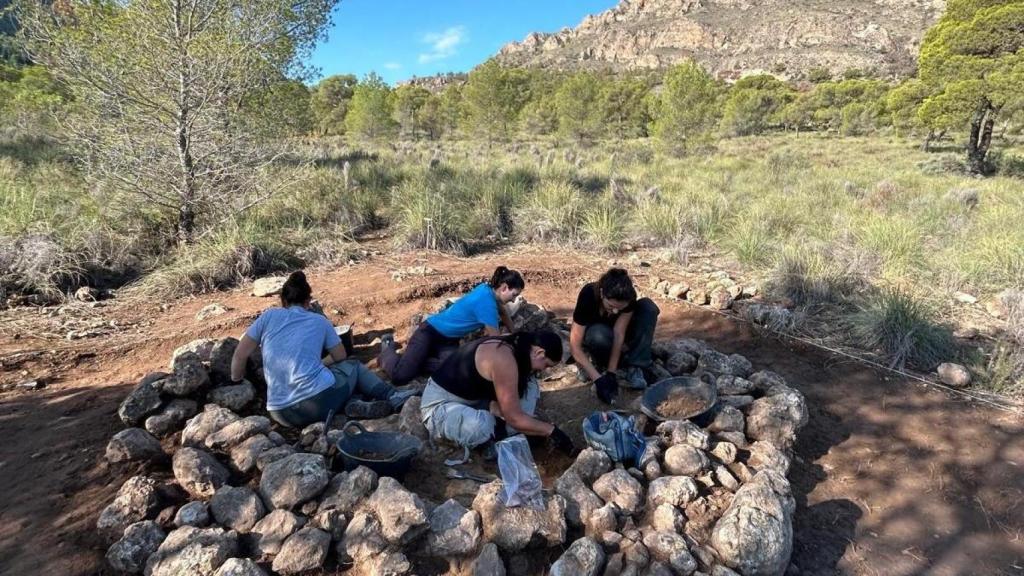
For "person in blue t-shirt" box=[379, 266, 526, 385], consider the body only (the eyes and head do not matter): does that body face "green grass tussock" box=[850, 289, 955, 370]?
yes

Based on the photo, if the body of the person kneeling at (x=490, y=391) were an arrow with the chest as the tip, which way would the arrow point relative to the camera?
to the viewer's right

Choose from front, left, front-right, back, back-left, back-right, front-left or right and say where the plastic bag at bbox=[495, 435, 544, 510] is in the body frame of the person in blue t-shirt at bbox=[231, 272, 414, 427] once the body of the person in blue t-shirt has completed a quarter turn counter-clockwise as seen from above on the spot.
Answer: back

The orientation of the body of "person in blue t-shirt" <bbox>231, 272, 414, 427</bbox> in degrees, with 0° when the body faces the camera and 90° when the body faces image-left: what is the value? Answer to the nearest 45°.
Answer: approximately 225°

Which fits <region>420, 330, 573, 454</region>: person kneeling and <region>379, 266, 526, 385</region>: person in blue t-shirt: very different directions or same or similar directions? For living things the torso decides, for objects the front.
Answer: same or similar directions

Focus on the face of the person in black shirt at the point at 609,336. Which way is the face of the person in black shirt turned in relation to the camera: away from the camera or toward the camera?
toward the camera

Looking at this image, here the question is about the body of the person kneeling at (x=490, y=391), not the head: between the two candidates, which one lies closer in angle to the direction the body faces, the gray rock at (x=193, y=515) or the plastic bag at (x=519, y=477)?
the plastic bag

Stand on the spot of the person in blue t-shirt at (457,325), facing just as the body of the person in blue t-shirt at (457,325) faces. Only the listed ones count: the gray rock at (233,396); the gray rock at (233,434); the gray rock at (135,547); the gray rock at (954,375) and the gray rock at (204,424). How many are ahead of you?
1

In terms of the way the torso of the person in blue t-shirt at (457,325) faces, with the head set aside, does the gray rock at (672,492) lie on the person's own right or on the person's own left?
on the person's own right

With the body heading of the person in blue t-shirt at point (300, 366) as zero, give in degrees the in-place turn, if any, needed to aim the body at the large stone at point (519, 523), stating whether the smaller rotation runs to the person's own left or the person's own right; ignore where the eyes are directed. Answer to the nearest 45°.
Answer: approximately 90° to the person's own right

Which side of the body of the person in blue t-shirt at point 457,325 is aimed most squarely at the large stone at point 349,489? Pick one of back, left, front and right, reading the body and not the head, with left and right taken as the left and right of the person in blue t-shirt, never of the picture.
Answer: right

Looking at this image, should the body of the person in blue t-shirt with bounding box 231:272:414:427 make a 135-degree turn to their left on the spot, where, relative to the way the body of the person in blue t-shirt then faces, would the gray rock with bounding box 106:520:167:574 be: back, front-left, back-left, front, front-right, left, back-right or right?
front-left

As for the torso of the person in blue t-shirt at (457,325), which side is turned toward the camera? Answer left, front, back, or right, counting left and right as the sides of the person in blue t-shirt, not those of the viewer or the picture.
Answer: right

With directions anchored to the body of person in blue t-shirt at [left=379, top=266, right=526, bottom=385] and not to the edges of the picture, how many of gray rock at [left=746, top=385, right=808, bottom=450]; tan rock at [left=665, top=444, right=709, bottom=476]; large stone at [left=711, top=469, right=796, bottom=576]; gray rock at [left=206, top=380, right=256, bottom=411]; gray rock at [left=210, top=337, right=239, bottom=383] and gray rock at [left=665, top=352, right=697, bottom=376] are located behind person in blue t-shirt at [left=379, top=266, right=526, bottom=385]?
2

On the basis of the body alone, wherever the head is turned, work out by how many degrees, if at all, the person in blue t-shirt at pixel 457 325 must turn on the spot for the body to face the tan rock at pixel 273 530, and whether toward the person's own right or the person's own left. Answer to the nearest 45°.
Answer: approximately 135° to the person's own right
